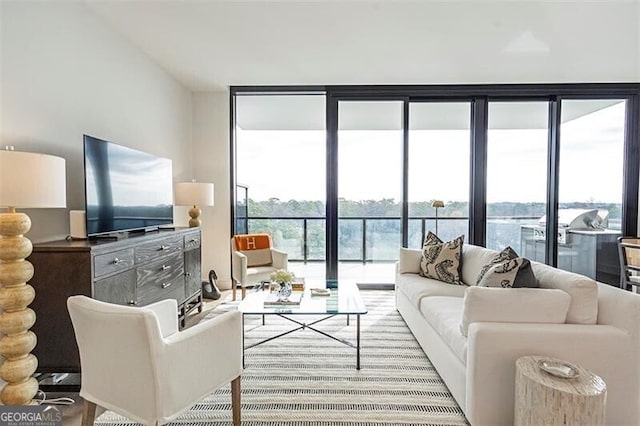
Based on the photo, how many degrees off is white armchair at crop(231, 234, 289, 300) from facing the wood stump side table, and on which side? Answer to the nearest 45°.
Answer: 0° — it already faces it

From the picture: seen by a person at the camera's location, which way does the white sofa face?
facing to the left of the viewer

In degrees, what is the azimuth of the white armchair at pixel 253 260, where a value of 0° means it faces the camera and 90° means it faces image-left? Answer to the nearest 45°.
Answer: approximately 315°

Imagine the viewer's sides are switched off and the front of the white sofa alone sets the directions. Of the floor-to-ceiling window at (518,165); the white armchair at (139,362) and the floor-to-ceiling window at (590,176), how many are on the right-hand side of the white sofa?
2

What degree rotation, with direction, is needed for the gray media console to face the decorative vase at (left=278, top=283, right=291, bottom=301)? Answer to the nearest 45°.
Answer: approximately 45° to its left

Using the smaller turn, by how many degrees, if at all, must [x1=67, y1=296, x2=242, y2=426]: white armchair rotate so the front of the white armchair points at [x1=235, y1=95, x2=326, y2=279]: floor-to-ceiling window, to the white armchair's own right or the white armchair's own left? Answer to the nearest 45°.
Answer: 0° — it already faces it

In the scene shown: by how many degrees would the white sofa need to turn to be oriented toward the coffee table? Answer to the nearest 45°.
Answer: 0° — it already faces it

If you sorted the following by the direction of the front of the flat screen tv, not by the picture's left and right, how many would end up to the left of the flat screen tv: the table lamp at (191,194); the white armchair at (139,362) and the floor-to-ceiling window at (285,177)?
2
